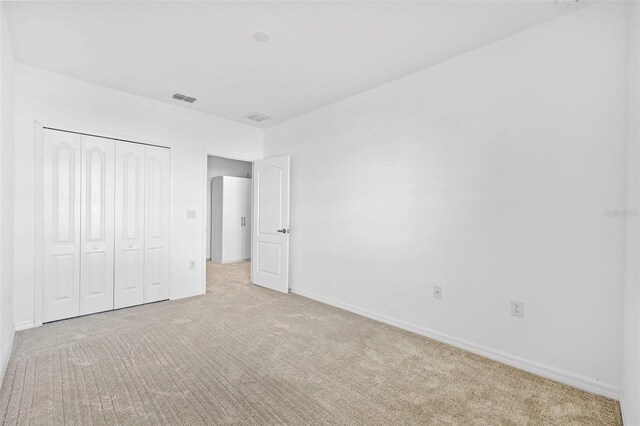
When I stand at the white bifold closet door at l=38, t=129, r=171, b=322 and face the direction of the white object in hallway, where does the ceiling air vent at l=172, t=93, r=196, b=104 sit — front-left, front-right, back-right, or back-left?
front-right

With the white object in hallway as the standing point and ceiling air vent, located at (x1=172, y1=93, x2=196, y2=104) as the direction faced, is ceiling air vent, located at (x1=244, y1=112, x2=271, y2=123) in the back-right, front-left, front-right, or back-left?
front-left

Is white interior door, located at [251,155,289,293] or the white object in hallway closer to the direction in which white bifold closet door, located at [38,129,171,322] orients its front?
the white interior door

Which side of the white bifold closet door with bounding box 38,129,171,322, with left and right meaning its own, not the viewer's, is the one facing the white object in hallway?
left

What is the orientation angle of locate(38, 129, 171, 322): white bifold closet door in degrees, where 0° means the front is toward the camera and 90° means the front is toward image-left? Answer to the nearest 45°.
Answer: approximately 315°

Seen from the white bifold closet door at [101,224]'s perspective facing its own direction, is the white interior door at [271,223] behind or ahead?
ahead

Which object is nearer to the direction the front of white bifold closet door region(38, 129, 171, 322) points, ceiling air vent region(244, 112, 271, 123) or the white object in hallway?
the ceiling air vent

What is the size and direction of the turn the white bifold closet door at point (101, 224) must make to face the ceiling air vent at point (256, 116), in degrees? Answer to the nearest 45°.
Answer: approximately 45° to its left
